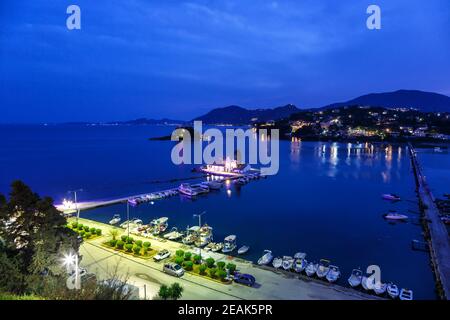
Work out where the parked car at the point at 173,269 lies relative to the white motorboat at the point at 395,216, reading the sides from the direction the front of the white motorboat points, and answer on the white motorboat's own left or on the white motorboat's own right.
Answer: on the white motorboat's own left

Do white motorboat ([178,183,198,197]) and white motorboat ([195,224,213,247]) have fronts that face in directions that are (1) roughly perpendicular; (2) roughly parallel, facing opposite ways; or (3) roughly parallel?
roughly perpendicular

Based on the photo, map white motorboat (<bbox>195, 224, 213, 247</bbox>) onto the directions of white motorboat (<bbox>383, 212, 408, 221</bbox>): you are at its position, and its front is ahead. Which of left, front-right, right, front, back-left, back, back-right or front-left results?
front-left

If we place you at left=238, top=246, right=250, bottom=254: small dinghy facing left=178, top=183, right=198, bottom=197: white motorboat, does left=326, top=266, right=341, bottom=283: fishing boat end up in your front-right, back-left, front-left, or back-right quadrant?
back-right

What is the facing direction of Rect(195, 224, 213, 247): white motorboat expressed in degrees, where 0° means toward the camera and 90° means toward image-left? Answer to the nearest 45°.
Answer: approximately 45°

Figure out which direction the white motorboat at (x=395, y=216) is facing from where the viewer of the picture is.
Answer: facing to the left of the viewer
